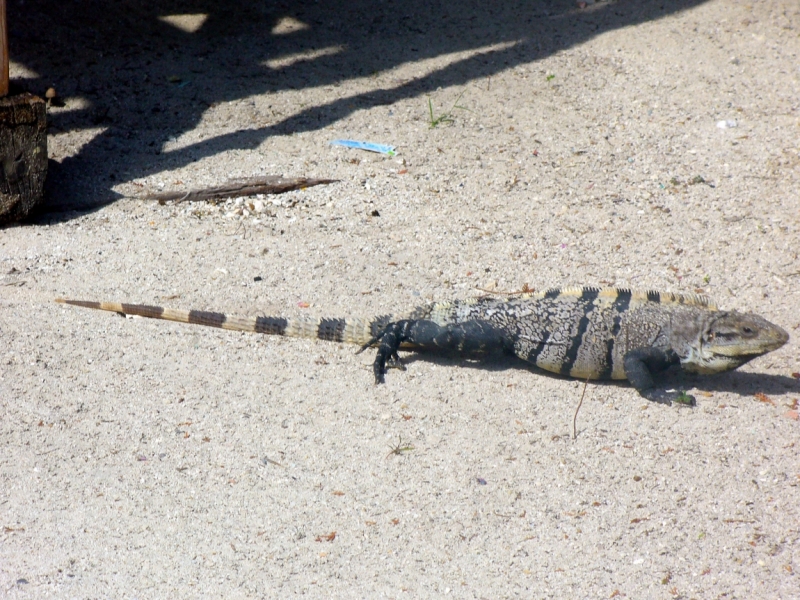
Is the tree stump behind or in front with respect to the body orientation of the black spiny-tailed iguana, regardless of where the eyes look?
behind

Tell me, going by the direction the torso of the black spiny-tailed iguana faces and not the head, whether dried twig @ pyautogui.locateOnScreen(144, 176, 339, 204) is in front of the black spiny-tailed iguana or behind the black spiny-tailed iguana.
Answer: behind

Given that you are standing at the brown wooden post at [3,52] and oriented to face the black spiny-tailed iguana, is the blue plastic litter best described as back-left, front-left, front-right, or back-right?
front-left

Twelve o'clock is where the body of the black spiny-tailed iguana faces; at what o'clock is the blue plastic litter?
The blue plastic litter is roughly at 8 o'clock from the black spiny-tailed iguana.

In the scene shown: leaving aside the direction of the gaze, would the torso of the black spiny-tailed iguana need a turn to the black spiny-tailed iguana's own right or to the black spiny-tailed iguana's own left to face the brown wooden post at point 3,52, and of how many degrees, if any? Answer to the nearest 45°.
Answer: approximately 180°

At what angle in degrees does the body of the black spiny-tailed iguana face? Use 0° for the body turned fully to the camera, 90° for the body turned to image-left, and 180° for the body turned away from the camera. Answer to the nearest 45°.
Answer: approximately 270°
